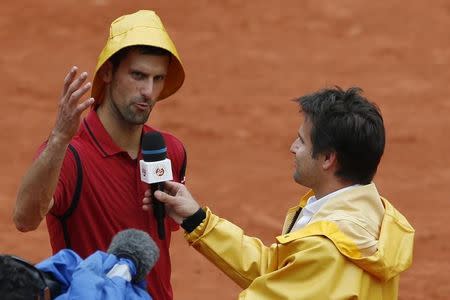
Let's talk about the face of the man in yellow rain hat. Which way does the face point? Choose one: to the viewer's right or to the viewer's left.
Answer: to the viewer's right

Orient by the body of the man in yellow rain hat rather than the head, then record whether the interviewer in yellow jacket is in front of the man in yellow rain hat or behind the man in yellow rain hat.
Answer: in front

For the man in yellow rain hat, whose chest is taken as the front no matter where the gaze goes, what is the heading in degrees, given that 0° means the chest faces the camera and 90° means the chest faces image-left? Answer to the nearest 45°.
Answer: approximately 315°
